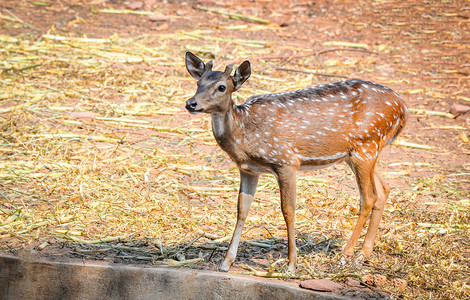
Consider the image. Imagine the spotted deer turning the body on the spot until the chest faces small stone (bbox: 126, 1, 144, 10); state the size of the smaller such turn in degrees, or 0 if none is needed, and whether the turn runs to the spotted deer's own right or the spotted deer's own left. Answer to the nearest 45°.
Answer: approximately 90° to the spotted deer's own right

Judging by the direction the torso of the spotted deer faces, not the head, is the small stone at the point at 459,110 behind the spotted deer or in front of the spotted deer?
behind

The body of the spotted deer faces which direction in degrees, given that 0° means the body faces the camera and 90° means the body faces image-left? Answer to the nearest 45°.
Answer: approximately 45°
